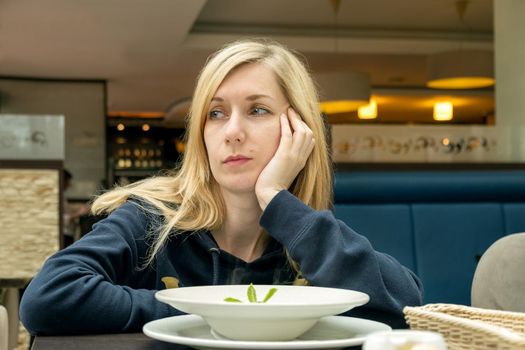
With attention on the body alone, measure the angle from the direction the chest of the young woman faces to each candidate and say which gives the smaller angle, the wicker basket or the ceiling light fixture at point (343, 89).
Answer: the wicker basket

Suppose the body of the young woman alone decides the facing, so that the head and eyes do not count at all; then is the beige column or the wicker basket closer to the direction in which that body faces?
the wicker basket

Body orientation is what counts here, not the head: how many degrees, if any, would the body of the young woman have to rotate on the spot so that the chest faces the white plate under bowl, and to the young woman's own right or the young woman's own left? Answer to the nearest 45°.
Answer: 0° — they already face it

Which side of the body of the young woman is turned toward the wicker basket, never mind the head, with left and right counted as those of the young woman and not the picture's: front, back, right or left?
front

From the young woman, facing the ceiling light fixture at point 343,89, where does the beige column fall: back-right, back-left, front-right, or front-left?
front-right

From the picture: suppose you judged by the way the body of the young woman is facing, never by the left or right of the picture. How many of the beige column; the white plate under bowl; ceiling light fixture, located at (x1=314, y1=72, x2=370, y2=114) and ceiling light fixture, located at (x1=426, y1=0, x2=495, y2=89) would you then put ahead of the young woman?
1

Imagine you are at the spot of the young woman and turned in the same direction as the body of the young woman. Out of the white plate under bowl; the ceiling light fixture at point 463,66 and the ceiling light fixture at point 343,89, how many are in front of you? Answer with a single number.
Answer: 1

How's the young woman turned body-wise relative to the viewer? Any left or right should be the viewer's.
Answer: facing the viewer

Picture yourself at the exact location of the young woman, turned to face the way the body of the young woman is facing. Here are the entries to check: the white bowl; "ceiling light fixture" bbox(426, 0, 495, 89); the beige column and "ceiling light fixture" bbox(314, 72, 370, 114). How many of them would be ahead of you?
1

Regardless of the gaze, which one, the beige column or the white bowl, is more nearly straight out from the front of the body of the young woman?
the white bowl

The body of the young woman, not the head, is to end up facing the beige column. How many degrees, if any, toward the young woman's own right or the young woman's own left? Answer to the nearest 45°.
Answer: approximately 135° to the young woman's own left

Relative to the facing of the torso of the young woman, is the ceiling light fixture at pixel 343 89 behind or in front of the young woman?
behind

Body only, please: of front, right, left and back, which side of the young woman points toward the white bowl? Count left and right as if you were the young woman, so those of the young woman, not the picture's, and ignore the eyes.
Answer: front
